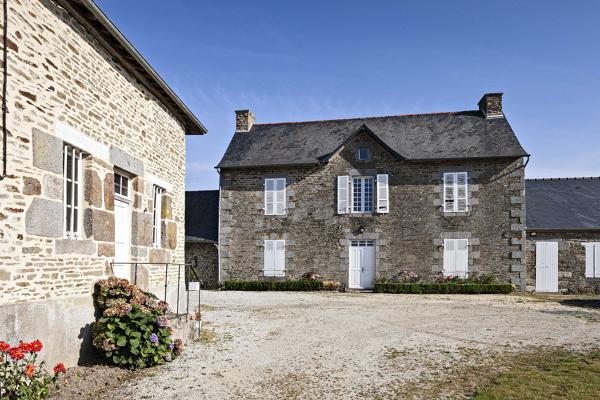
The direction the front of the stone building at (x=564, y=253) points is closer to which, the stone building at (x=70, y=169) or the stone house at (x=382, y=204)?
the stone building

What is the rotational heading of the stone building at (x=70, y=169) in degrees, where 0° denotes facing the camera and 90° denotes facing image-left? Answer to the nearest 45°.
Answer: approximately 315°

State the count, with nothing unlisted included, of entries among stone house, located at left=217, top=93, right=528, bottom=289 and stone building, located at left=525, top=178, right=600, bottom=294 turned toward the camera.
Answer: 2

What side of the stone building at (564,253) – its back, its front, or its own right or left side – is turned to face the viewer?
front

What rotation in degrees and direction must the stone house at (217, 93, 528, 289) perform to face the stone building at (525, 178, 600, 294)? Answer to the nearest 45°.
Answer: approximately 90° to its left

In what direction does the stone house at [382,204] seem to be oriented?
toward the camera
